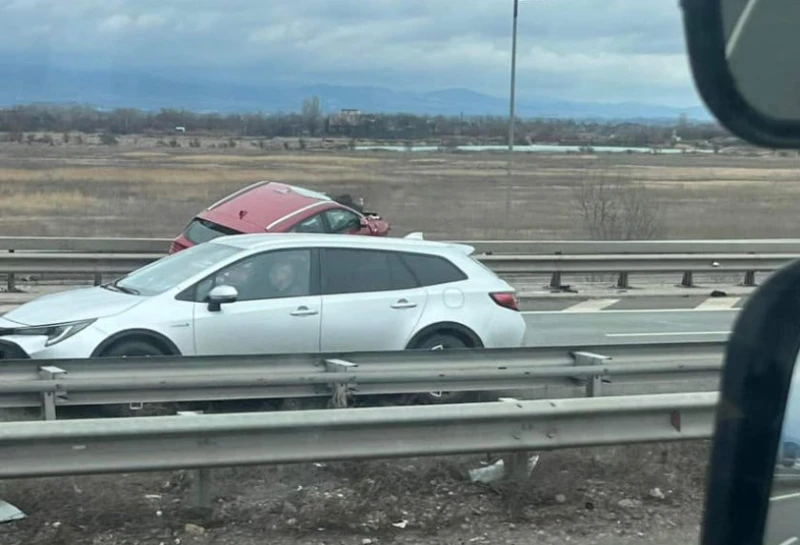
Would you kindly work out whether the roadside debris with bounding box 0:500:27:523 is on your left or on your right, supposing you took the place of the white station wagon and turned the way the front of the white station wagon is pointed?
on your left

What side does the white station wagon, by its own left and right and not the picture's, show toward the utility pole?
right

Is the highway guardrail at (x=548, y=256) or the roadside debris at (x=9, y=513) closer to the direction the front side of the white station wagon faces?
the roadside debris

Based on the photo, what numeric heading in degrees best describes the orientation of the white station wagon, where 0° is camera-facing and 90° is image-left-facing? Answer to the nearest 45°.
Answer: approximately 90°

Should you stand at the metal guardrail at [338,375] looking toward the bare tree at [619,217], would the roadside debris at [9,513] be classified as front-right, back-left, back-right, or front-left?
back-left

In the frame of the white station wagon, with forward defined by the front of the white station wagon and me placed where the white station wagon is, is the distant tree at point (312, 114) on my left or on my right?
on my right

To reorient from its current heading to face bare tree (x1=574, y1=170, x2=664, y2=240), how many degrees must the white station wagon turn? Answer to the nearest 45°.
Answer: approximately 135° to its right

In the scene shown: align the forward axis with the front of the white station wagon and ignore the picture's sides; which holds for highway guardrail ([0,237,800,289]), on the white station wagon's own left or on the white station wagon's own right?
on the white station wagon's own right
